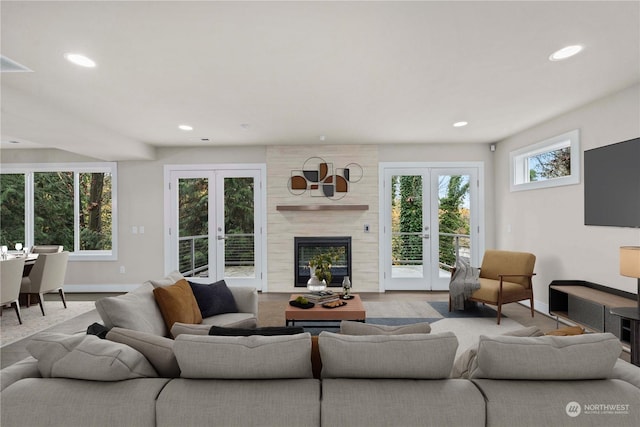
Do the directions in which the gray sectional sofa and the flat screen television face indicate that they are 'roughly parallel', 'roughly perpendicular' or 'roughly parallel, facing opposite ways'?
roughly perpendicular

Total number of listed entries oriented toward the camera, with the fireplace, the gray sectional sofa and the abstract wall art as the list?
2

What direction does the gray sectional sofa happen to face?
away from the camera

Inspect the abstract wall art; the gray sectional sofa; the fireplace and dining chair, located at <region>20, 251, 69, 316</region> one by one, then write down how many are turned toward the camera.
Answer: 2

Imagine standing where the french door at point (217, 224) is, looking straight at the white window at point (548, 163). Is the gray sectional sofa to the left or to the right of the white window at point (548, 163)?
right

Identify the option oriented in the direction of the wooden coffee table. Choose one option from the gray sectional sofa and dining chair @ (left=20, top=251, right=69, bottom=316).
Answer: the gray sectional sofa

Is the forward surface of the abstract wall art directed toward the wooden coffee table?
yes

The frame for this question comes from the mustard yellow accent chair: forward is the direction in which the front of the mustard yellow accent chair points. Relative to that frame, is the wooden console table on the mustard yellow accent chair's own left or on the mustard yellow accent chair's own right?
on the mustard yellow accent chair's own left

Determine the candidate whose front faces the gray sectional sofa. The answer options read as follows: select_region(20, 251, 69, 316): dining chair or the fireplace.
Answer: the fireplace

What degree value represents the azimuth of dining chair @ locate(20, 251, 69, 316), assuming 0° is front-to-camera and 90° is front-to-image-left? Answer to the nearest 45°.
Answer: approximately 135°

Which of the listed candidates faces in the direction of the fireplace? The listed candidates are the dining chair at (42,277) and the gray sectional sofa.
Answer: the gray sectional sofa
